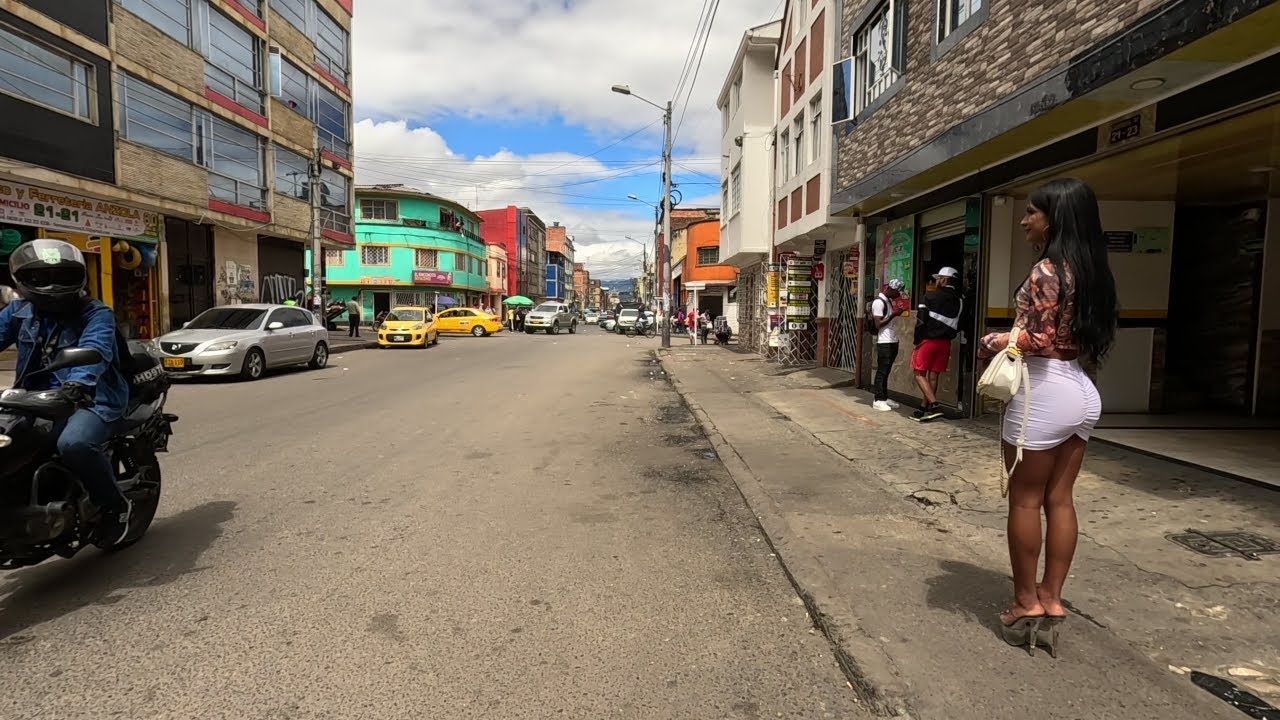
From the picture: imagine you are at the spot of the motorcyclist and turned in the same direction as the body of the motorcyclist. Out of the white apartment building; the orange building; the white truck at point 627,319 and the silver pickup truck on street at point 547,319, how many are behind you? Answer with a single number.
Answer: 4

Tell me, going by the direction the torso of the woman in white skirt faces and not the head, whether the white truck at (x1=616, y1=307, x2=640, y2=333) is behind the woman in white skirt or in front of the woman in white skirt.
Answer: in front

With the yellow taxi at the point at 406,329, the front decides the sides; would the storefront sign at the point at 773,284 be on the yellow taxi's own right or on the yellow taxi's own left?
on the yellow taxi's own left

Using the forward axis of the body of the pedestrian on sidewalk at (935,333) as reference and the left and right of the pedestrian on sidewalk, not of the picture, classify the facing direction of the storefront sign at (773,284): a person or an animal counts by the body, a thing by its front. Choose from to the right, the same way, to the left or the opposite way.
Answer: to the left

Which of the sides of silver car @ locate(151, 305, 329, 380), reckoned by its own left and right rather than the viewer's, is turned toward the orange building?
back

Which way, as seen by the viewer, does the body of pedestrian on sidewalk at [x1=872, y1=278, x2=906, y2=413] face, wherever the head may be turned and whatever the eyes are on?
to the viewer's right

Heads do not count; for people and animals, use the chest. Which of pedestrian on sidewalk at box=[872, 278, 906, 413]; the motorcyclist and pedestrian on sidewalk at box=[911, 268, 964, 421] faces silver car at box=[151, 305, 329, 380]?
pedestrian on sidewalk at box=[911, 268, 964, 421]

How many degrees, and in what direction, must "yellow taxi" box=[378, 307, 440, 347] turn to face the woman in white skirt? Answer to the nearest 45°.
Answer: approximately 45° to its left

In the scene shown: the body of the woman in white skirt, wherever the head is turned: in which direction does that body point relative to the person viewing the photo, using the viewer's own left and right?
facing away from the viewer and to the left of the viewer

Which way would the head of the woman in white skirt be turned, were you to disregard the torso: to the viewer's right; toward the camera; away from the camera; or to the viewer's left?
to the viewer's left

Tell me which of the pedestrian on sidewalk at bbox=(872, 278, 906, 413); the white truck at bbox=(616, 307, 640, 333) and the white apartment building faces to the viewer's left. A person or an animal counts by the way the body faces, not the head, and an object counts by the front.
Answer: the white apartment building

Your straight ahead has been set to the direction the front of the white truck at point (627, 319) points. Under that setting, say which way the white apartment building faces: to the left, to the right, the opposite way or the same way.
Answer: to the right

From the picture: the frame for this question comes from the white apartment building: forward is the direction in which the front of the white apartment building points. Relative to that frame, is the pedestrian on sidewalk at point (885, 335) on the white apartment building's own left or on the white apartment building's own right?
on the white apartment building's own left

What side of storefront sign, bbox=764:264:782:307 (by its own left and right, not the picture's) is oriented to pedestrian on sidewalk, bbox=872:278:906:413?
front

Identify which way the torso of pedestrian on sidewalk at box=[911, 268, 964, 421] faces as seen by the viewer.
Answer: to the viewer's left
